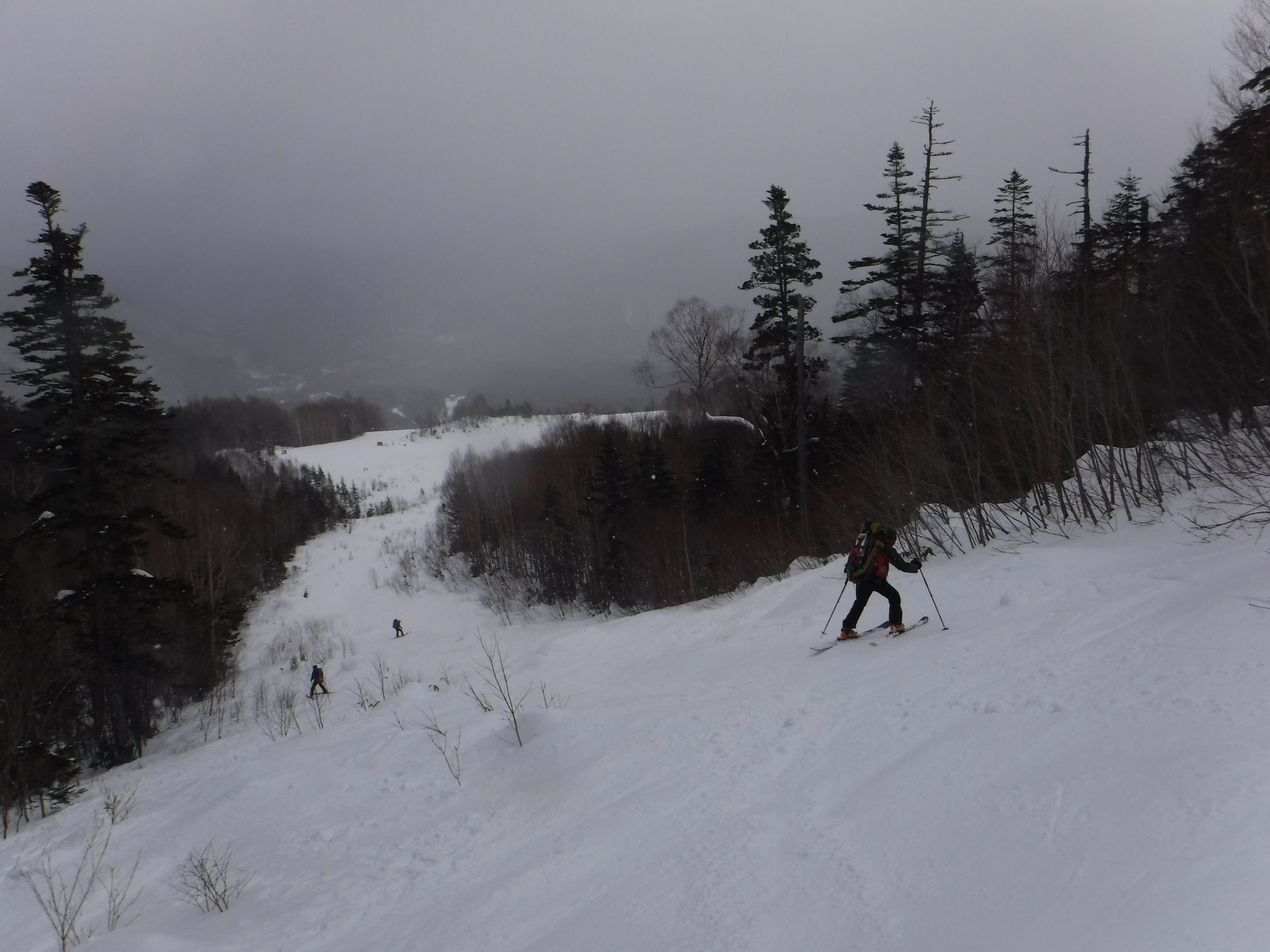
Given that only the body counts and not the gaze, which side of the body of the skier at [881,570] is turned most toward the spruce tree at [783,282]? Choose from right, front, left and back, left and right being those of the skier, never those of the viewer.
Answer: left

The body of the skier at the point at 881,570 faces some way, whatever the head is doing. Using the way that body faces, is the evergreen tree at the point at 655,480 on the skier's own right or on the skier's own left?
on the skier's own left

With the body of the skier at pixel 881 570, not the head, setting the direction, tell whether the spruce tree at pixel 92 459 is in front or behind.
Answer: behind

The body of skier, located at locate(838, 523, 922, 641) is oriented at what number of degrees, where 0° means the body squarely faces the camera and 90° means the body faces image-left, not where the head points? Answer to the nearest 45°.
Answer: approximately 270°

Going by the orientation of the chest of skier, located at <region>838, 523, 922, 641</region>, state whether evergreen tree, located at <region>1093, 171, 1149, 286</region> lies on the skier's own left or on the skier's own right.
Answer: on the skier's own left

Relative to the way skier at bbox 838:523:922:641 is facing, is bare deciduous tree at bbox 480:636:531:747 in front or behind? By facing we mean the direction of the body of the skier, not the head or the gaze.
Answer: behind

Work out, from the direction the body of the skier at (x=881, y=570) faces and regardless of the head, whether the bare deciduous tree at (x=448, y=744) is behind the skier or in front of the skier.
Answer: behind
